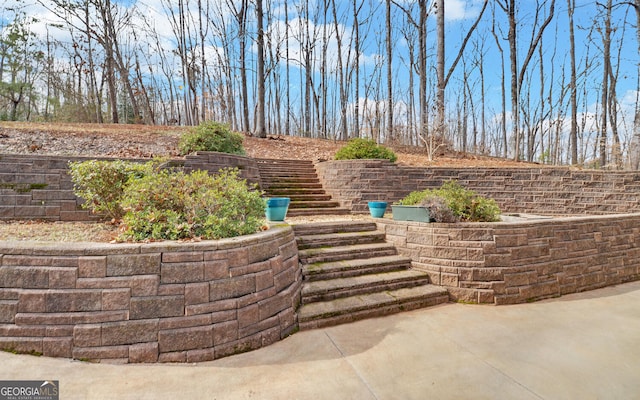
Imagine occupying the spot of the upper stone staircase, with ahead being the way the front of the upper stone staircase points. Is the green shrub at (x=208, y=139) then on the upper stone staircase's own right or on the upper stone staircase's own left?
on the upper stone staircase's own right

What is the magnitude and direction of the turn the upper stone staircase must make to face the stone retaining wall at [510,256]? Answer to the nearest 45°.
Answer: approximately 45° to its left

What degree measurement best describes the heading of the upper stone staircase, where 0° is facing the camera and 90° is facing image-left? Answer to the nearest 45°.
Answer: approximately 0°

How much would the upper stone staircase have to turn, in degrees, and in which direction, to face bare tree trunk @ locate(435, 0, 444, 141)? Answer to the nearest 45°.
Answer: approximately 135° to its left

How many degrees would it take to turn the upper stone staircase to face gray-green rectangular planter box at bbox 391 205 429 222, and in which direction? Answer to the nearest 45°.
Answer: approximately 45° to its left

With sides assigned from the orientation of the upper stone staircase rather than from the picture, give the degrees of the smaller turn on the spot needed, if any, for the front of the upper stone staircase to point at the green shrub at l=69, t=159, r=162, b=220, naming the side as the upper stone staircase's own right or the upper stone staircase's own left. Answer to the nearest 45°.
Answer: approximately 45° to the upper stone staircase's own right

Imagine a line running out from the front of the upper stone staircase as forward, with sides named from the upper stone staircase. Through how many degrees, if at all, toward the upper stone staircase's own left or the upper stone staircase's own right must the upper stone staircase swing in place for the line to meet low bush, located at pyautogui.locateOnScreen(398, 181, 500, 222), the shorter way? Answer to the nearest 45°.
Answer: approximately 45° to the upper stone staircase's own left

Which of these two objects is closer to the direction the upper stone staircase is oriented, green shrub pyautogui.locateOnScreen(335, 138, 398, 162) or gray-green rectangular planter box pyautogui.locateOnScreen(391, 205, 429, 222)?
the gray-green rectangular planter box

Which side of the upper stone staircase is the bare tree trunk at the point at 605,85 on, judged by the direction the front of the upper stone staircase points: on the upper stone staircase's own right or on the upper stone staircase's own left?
on the upper stone staircase's own left
